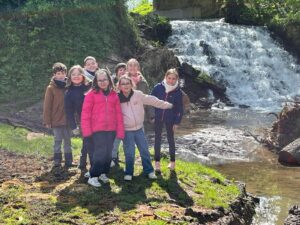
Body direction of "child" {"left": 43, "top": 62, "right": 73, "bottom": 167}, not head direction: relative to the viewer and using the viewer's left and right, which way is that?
facing the viewer and to the right of the viewer

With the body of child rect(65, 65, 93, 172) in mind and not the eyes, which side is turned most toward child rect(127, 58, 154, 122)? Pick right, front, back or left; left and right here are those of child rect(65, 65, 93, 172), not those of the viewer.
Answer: left

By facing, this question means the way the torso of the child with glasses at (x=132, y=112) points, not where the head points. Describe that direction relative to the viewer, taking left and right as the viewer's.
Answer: facing the viewer

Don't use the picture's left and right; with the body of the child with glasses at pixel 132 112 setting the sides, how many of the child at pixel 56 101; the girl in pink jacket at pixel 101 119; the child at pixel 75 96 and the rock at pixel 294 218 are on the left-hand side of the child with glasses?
1

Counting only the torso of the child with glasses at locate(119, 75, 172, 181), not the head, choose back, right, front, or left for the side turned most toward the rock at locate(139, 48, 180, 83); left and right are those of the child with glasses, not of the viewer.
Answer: back

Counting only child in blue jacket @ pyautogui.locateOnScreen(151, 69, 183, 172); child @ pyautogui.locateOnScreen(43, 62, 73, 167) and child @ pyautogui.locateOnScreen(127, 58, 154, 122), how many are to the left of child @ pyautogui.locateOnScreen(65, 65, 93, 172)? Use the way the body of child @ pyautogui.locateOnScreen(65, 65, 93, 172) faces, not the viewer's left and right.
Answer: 2

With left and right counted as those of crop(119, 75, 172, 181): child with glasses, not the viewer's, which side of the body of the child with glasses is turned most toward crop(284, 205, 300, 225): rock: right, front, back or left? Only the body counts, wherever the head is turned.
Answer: left

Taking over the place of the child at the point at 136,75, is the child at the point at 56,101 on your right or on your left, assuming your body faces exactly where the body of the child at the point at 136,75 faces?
on your right

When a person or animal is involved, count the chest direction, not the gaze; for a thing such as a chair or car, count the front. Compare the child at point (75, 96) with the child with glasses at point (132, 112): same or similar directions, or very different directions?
same or similar directions

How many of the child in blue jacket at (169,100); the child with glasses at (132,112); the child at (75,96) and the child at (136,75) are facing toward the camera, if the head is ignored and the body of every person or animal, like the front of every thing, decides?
4

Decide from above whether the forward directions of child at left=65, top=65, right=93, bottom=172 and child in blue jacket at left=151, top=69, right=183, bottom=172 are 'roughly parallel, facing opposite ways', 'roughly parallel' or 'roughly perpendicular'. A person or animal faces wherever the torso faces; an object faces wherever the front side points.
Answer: roughly parallel

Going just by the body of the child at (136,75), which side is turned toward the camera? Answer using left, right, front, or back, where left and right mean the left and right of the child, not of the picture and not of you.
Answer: front
